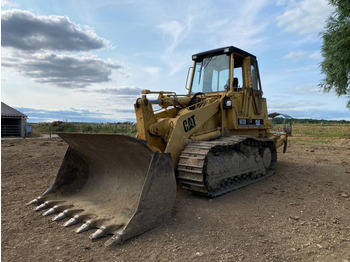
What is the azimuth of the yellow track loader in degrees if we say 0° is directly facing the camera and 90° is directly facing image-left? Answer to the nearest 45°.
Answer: approximately 45°

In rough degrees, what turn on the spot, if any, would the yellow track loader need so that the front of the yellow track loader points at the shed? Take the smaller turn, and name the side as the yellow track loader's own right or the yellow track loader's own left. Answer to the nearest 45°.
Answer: approximately 90° to the yellow track loader's own right

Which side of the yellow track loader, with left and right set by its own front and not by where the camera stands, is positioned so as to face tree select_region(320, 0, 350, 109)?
back
